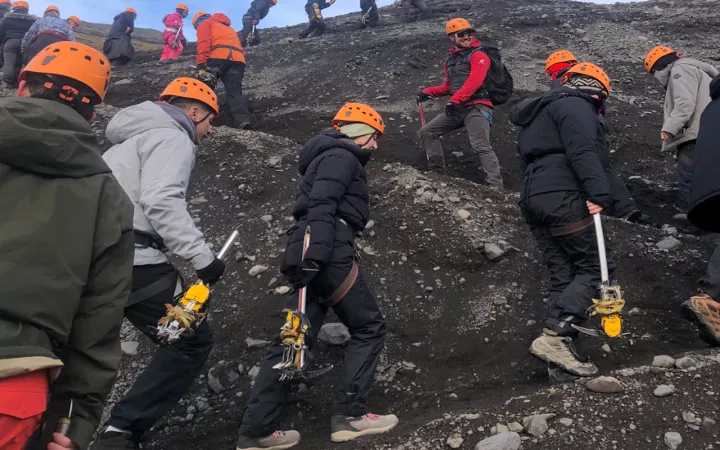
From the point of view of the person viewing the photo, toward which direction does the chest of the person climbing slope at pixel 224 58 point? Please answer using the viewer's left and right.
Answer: facing away from the viewer and to the left of the viewer

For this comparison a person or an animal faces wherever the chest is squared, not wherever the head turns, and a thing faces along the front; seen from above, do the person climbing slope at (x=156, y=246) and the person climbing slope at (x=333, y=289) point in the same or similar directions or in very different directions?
same or similar directions

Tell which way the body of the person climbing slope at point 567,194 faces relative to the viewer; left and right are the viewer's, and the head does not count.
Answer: facing away from the viewer and to the right of the viewer

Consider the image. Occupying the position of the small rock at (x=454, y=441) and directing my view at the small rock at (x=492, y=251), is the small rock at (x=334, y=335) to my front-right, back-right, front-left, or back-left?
front-left

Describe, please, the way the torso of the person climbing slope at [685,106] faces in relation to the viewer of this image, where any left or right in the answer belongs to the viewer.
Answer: facing to the left of the viewer

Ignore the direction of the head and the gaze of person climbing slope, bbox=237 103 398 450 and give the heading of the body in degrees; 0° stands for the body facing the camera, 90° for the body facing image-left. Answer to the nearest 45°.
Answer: approximately 270°

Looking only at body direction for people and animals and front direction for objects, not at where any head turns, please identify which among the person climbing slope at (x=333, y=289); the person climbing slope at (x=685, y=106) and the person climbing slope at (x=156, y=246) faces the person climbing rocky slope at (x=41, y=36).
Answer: the person climbing slope at (x=685, y=106)

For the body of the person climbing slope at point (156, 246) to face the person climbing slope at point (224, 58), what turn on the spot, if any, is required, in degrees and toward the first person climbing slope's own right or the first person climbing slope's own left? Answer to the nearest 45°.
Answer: approximately 90° to the first person climbing slope's own left

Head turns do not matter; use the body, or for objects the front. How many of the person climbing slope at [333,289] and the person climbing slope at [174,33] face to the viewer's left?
0

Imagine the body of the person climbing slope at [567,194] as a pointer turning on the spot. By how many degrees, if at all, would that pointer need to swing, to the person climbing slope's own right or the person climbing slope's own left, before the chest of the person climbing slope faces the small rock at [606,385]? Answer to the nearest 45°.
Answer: approximately 135° to the person climbing slope's own right
